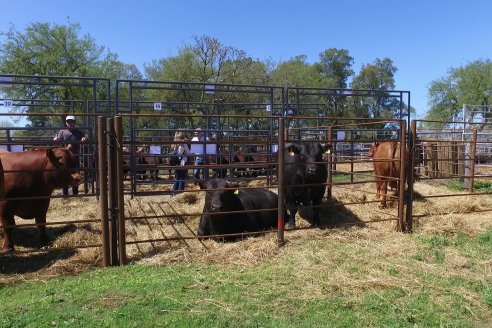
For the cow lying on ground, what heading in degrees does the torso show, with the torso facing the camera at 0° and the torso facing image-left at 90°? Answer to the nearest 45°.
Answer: approximately 45°

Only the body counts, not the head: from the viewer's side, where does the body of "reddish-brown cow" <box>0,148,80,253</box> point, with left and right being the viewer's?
facing to the right of the viewer

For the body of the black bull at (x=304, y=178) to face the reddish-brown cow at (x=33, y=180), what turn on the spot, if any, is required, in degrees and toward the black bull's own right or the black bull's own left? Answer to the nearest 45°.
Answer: approximately 45° to the black bull's own right

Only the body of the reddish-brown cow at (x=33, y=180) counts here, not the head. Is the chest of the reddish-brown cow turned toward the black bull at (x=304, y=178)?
yes

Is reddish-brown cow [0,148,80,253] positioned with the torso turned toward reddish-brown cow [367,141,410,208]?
yes

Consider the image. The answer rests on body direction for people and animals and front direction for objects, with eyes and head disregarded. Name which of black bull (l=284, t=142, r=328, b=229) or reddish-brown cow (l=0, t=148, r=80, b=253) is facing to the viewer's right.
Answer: the reddish-brown cow

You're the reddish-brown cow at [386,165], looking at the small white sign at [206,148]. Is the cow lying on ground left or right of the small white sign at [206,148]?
left

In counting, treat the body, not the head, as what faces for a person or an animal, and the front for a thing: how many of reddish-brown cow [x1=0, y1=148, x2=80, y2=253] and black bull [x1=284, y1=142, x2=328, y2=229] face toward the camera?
1

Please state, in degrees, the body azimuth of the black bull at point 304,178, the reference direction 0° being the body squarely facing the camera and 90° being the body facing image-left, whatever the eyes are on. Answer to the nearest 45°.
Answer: approximately 0°

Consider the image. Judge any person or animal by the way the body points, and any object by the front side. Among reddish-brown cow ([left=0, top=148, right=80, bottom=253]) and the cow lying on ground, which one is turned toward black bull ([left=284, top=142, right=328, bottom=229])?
the reddish-brown cow

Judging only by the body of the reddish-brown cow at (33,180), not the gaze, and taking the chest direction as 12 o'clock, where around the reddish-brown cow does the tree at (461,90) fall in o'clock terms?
The tree is roughly at 11 o'clock from the reddish-brown cow.

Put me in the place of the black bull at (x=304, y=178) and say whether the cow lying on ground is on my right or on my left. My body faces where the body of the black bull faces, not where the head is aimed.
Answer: on my right

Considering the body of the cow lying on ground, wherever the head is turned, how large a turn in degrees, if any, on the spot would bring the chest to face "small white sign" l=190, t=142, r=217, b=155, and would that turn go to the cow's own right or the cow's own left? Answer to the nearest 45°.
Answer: approximately 135° to the cow's own right
